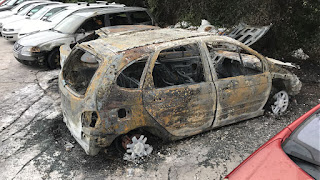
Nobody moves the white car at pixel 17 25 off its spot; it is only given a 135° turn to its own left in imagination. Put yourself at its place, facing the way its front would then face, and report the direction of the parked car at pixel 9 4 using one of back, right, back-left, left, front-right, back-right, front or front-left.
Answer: left

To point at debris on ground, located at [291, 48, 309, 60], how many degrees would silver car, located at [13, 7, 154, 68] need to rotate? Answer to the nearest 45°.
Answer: approximately 135° to its left

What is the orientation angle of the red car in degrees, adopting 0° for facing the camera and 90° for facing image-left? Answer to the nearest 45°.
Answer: approximately 45°

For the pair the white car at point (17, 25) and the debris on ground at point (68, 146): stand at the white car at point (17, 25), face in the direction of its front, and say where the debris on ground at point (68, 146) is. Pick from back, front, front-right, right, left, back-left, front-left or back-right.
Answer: front-left

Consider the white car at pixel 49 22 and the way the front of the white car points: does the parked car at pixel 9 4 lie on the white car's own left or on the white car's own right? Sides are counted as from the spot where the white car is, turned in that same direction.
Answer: on the white car's own right

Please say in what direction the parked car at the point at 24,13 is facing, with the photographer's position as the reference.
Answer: facing the viewer and to the left of the viewer

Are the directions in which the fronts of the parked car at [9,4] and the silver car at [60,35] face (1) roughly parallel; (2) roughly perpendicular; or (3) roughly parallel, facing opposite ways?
roughly parallel
